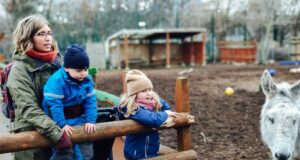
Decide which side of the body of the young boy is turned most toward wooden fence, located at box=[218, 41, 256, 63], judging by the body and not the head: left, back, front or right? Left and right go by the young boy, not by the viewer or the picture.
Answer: left

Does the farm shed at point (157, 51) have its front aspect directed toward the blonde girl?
yes

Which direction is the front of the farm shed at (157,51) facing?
toward the camera

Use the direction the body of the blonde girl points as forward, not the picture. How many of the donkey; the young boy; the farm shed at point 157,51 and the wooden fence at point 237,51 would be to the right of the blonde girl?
1

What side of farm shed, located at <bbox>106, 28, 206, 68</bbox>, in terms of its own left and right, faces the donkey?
front

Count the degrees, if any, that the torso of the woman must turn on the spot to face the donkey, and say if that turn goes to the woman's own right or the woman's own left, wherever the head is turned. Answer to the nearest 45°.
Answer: approximately 45° to the woman's own left

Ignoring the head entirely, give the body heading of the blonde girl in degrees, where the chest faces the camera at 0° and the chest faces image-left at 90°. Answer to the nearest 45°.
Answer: approximately 315°

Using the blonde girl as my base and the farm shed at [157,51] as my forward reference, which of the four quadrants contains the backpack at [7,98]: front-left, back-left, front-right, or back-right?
back-left

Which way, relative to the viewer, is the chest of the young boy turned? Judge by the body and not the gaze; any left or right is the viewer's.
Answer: facing the viewer and to the right of the viewer
